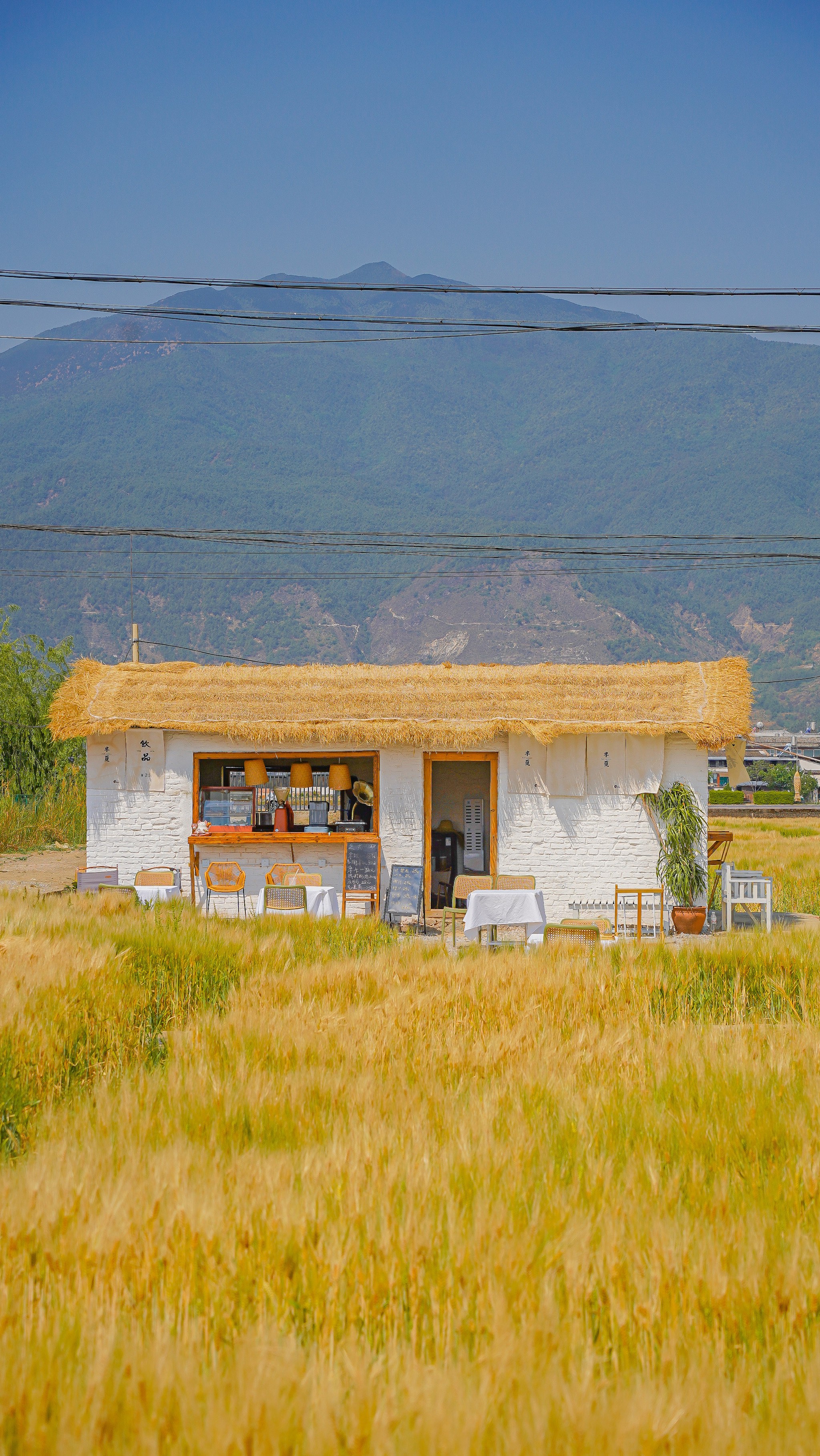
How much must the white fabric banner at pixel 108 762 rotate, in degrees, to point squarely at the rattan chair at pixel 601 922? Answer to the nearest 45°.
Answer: approximately 45° to its left

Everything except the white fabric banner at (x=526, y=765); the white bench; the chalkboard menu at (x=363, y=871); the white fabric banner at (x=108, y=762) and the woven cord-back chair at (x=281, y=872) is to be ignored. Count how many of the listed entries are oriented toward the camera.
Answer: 4

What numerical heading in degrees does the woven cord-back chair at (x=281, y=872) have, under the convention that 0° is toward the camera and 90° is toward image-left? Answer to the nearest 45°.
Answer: approximately 0°

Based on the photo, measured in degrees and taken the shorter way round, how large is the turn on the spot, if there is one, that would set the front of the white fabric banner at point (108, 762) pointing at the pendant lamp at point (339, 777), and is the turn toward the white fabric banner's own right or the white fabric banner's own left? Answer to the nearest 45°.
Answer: approximately 90° to the white fabric banner's own left

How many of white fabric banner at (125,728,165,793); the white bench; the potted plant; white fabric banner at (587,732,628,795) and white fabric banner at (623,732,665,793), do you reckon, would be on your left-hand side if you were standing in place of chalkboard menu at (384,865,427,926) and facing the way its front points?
4
